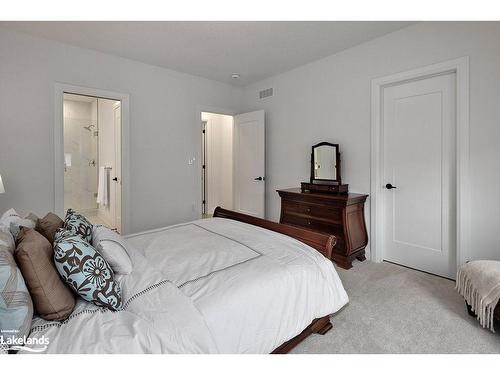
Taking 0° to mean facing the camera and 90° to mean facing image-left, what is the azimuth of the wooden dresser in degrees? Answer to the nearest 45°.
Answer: approximately 45°

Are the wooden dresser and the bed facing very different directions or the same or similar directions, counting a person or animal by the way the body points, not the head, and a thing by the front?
very different directions

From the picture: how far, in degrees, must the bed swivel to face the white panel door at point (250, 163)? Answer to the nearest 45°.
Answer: approximately 45° to its left

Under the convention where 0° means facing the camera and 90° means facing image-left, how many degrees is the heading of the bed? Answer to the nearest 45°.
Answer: approximately 225°
